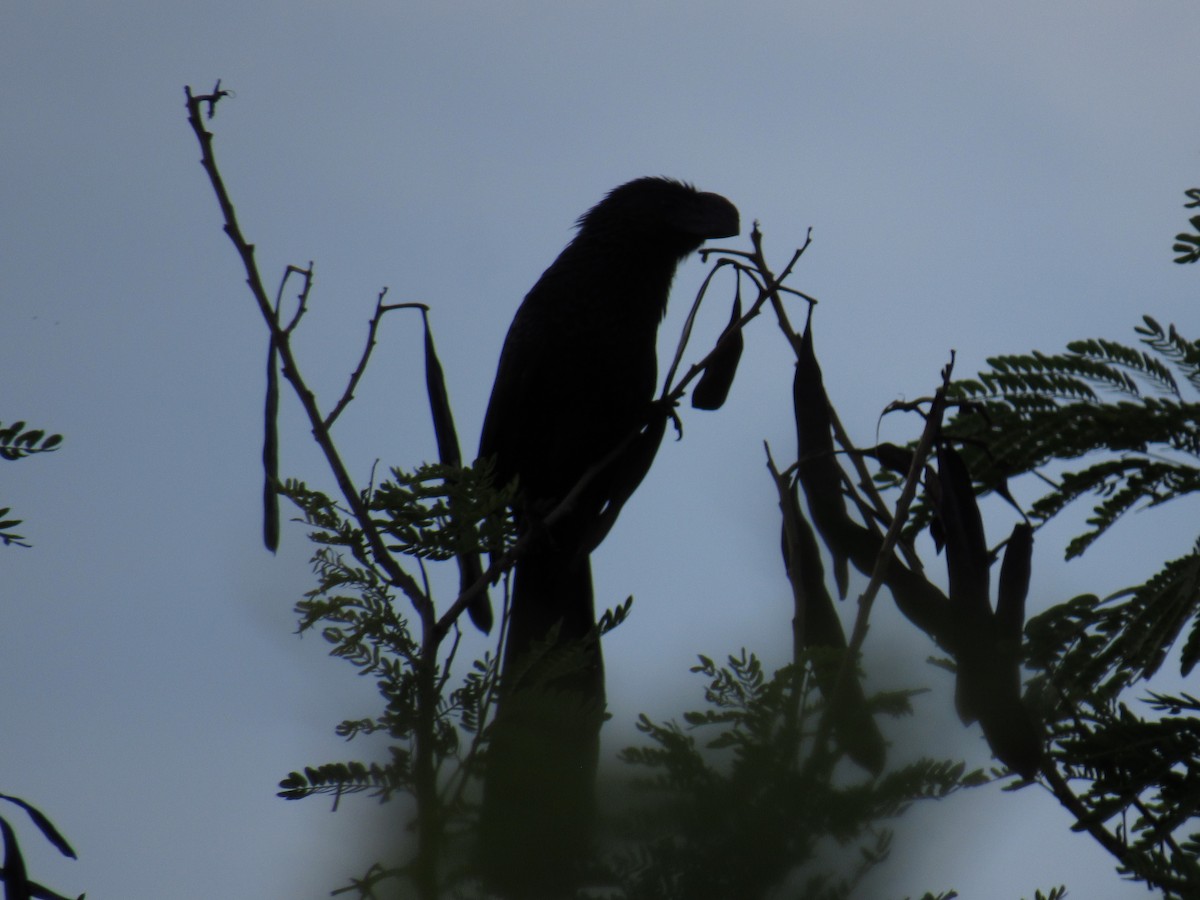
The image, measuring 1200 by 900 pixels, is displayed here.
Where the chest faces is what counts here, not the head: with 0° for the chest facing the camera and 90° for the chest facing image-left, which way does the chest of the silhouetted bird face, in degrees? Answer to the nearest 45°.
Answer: approximately 270°
